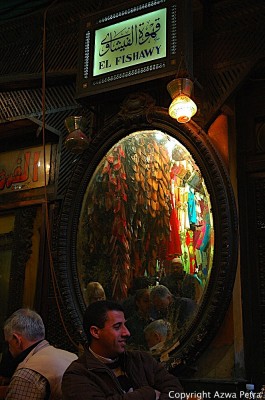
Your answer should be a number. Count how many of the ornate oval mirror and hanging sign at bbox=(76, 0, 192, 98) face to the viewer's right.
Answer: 0

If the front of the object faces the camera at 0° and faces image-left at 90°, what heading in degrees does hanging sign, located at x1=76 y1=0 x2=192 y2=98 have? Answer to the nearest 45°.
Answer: approximately 45°

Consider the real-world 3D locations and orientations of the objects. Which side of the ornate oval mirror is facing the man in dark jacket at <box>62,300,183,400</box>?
front

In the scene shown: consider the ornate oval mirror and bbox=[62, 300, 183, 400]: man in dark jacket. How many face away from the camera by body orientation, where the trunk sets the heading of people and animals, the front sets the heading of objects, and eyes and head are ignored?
0

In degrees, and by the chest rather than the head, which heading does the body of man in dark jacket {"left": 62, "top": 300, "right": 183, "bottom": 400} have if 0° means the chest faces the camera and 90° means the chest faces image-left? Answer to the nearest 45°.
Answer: approximately 315°

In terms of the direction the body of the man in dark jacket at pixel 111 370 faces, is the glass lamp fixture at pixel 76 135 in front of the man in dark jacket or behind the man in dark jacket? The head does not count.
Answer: behind

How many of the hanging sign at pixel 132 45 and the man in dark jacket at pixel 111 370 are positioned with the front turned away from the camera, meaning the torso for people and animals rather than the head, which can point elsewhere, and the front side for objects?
0

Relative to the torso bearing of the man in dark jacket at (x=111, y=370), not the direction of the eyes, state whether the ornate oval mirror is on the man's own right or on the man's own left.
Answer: on the man's own left
